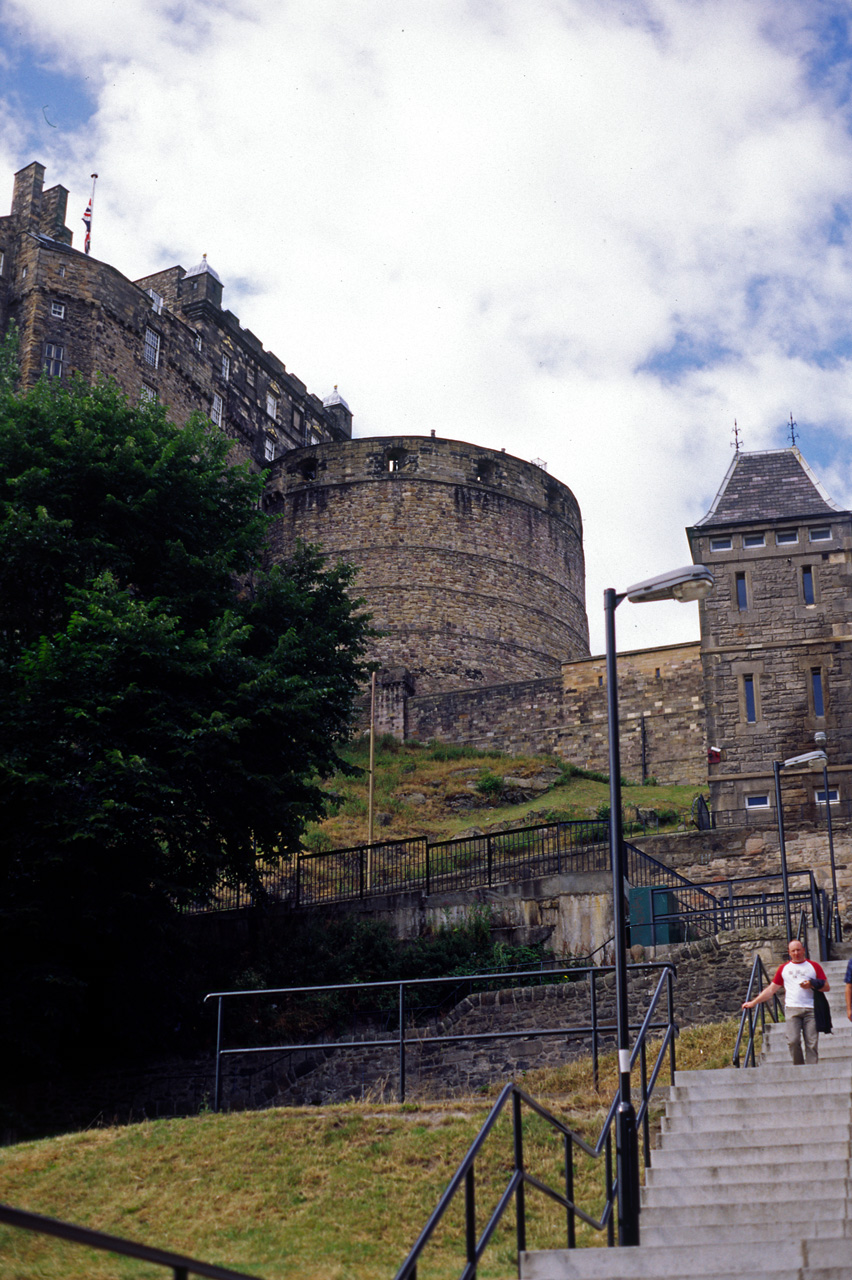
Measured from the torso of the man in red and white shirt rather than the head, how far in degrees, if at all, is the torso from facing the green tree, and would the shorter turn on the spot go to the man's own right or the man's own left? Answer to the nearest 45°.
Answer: approximately 135° to the man's own right

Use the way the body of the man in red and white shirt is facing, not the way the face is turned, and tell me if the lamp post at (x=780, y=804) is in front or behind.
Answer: behind

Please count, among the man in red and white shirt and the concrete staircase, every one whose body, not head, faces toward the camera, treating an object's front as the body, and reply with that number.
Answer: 2

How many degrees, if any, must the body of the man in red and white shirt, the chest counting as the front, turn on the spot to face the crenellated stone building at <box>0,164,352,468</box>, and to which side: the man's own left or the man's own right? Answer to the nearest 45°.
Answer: approximately 135° to the man's own right

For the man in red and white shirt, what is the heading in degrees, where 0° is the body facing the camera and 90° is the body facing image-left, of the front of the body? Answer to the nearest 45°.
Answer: approximately 0°
